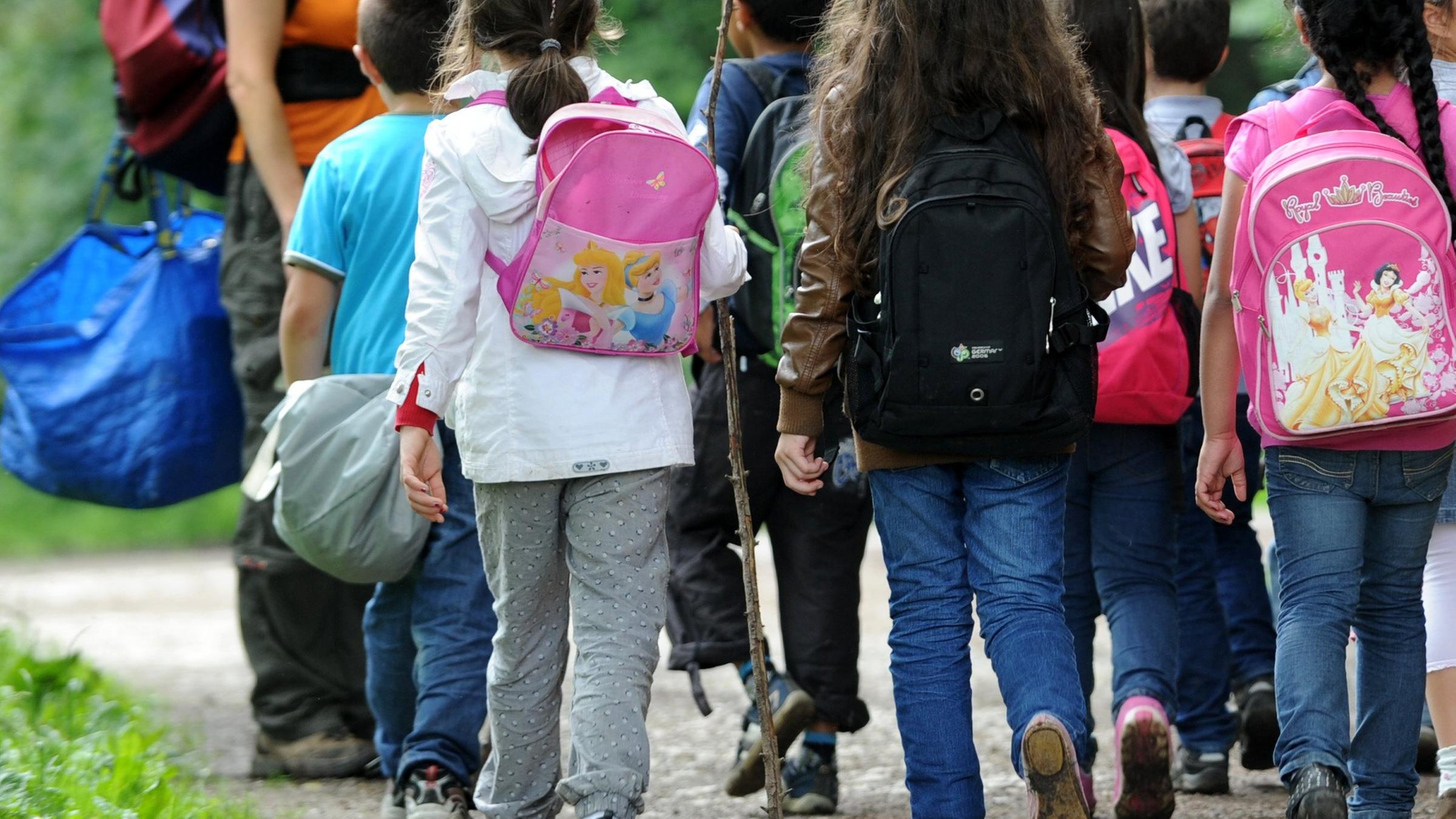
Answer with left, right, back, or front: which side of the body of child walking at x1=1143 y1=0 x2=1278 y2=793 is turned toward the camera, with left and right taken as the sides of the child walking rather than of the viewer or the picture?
back

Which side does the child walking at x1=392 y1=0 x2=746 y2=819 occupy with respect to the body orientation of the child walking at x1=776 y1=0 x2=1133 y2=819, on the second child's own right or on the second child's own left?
on the second child's own left

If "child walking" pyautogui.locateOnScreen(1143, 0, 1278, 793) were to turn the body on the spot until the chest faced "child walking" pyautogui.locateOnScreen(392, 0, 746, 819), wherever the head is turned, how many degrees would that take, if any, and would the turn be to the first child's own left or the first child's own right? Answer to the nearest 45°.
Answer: approximately 135° to the first child's own left

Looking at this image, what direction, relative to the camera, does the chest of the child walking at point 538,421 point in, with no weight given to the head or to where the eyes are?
away from the camera

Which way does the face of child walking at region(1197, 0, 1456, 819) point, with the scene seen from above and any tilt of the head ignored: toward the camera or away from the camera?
away from the camera

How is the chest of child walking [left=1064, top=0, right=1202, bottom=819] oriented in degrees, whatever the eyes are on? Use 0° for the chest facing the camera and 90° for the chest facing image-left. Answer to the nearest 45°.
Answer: approximately 180°

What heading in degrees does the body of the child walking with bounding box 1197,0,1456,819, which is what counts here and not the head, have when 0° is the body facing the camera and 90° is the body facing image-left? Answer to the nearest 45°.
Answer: approximately 180°
